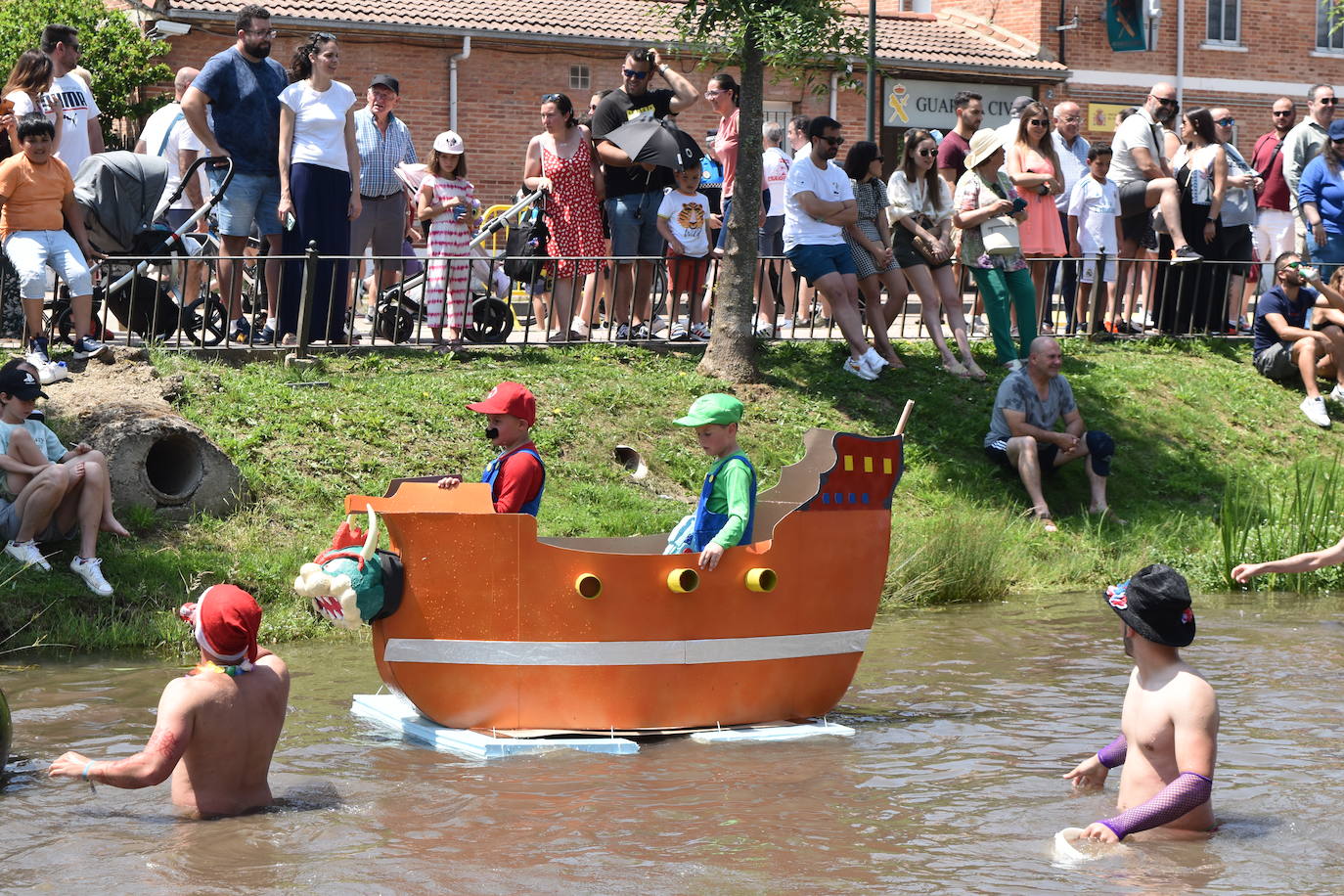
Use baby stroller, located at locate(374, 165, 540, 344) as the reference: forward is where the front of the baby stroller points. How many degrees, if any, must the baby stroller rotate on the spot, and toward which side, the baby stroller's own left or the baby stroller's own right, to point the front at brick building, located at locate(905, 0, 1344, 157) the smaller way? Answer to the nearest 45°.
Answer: approximately 135° to the baby stroller's own right

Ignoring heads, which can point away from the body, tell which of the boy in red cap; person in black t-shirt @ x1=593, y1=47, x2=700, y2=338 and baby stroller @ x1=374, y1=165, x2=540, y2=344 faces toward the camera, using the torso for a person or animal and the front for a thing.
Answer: the person in black t-shirt

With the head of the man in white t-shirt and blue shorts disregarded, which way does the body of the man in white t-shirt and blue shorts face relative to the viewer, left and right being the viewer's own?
facing the viewer and to the right of the viewer

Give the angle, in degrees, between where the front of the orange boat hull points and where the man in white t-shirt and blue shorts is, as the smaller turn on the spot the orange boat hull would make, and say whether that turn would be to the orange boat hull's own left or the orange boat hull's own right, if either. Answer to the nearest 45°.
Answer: approximately 90° to the orange boat hull's own right

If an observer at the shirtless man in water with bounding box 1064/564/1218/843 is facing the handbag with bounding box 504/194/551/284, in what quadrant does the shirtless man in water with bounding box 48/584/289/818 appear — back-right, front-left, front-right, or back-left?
front-left

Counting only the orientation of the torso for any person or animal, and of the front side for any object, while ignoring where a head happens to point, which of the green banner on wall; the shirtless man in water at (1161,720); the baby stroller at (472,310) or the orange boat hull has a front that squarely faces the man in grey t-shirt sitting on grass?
the green banner on wall

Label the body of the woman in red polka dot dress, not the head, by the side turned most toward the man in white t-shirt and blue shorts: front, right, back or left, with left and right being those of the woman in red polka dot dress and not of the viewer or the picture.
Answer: left

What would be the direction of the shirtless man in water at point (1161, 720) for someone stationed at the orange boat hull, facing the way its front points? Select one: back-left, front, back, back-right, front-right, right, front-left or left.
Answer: back-left

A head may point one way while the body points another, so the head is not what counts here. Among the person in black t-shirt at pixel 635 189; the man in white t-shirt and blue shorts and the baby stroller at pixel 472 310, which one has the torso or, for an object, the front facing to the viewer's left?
the baby stroller

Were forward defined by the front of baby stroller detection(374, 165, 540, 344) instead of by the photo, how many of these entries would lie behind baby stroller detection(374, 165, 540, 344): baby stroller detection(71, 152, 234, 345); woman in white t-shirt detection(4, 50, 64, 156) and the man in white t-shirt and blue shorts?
1

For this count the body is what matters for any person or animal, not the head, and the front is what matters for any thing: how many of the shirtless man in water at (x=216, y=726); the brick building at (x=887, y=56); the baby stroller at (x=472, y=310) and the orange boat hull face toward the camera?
1

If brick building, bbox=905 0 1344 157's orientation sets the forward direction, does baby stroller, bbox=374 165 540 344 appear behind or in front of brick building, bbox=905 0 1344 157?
in front

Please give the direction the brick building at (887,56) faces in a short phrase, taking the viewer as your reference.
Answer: facing the viewer

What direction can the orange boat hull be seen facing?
to the viewer's left

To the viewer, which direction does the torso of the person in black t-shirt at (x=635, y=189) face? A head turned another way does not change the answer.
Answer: toward the camera

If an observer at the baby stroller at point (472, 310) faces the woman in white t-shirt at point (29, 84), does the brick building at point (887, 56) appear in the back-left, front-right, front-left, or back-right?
back-right
